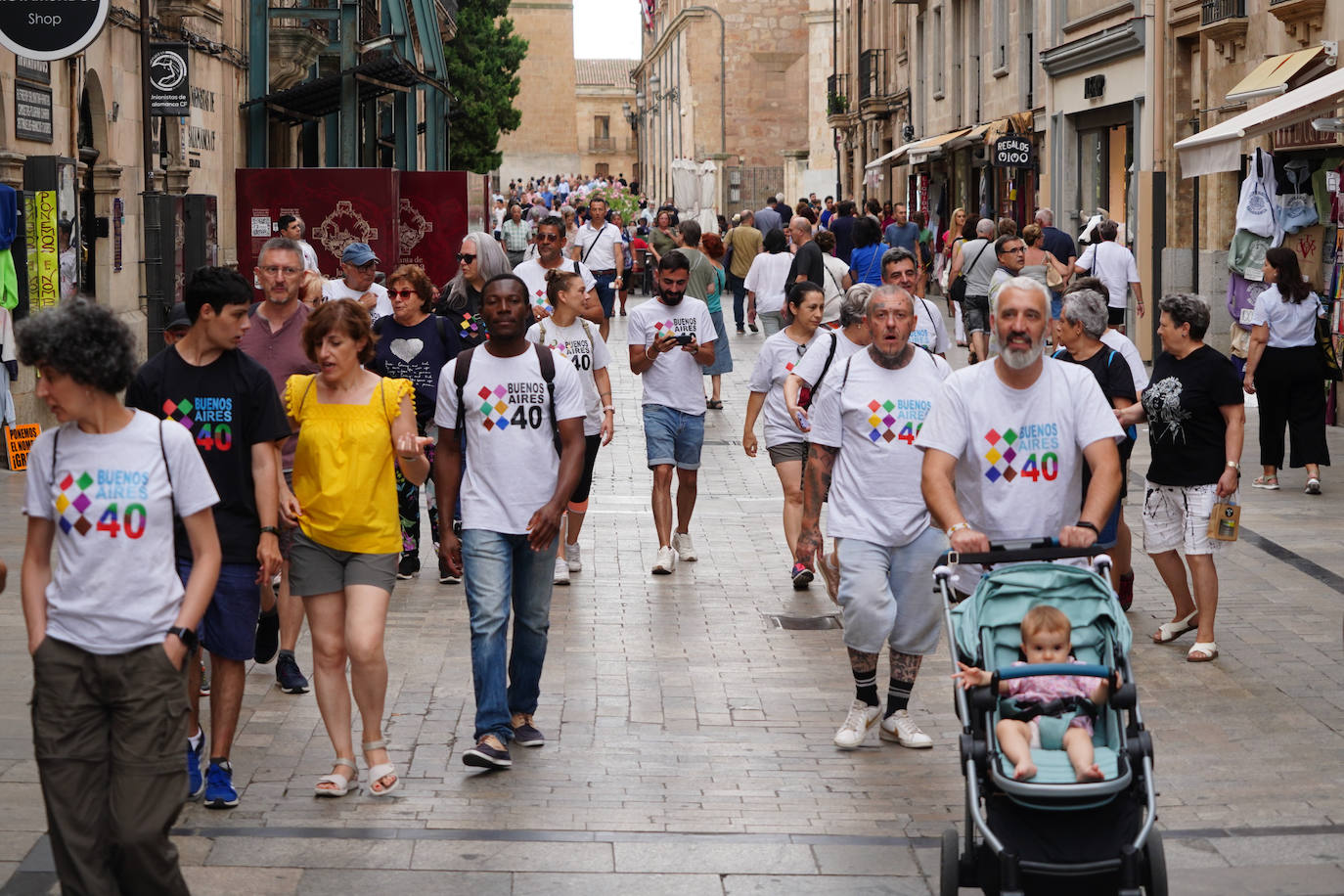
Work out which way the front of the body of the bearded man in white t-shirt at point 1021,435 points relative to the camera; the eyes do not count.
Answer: toward the camera

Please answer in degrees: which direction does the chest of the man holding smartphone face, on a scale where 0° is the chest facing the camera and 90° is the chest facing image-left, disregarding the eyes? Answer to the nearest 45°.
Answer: approximately 0°

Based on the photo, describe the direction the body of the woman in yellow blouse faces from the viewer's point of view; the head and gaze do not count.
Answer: toward the camera

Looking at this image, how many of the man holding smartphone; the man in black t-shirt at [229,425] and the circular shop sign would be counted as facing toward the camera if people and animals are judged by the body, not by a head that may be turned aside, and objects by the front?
3

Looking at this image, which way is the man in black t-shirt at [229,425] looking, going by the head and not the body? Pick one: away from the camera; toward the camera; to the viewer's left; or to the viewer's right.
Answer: to the viewer's right

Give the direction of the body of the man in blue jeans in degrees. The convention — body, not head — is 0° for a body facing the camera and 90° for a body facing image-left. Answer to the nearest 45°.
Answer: approximately 0°

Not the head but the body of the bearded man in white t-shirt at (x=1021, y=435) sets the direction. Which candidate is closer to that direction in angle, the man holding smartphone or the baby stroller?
the baby stroller

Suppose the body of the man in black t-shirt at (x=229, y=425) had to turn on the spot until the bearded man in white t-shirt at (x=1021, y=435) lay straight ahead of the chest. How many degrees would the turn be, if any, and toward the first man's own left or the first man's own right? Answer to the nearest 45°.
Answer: approximately 90° to the first man's own left

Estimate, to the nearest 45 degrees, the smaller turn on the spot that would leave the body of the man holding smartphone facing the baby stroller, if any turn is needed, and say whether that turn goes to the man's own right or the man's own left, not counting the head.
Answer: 0° — they already face it
